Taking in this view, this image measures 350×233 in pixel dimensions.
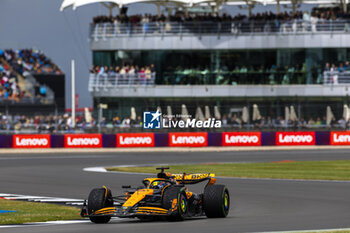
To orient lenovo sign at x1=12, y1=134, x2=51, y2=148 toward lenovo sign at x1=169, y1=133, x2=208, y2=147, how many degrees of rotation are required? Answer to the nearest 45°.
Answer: approximately 90° to its left

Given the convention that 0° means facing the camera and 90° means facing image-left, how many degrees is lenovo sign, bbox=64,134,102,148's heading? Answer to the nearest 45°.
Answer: approximately 0°

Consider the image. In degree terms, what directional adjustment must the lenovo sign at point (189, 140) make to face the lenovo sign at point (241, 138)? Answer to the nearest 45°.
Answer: approximately 90° to its left

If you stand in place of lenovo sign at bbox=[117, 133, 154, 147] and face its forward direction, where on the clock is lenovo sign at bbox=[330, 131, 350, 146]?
lenovo sign at bbox=[330, 131, 350, 146] is roughly at 9 o'clock from lenovo sign at bbox=[117, 133, 154, 147].

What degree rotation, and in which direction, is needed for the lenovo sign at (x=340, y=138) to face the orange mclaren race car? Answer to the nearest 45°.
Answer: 0° — it already faces it

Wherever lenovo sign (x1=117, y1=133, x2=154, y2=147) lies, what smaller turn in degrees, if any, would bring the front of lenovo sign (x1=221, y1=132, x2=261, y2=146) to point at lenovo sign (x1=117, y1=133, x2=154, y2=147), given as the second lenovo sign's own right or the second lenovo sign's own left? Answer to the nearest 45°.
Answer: approximately 90° to the second lenovo sign's own right

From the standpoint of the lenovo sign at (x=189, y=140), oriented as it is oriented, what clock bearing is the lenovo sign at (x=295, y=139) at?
the lenovo sign at (x=295, y=139) is roughly at 9 o'clock from the lenovo sign at (x=189, y=140).

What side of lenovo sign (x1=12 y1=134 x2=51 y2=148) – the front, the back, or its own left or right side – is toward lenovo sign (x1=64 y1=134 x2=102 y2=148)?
left

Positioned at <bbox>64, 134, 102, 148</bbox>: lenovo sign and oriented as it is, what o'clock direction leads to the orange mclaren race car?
The orange mclaren race car is roughly at 12 o'clock from the lenovo sign.

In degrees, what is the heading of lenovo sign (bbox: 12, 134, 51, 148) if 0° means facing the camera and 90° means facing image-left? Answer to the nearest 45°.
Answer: approximately 0°
